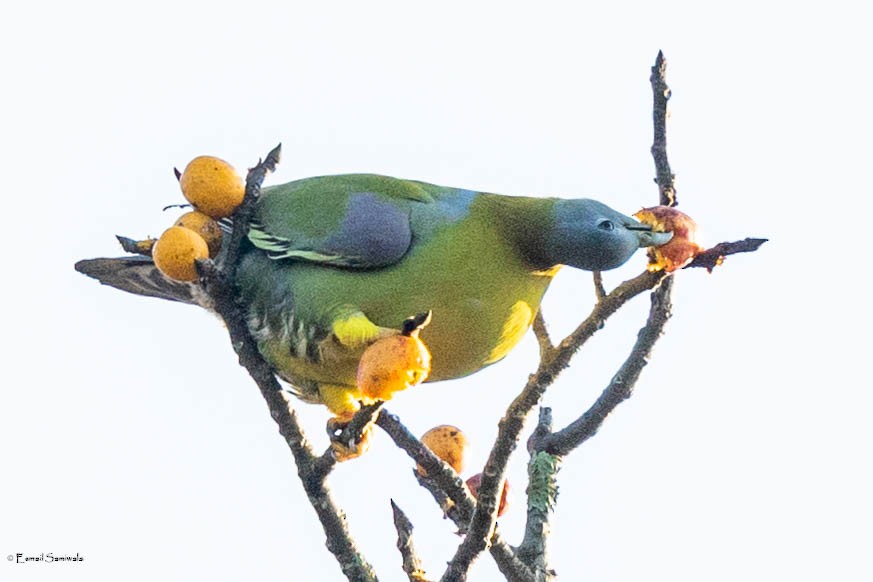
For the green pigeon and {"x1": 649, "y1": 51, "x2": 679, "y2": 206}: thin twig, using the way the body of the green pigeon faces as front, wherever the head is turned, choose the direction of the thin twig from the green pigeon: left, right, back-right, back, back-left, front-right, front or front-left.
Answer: front-right

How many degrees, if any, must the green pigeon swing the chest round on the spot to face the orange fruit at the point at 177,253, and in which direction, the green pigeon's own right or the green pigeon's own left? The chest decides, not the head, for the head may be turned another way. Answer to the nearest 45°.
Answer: approximately 135° to the green pigeon's own right

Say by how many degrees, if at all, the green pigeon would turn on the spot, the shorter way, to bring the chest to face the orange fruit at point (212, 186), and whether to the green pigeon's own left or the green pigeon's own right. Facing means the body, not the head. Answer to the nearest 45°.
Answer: approximately 135° to the green pigeon's own right

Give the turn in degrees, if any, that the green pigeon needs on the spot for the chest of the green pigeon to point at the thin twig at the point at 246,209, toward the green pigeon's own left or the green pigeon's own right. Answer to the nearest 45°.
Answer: approximately 135° to the green pigeon's own right

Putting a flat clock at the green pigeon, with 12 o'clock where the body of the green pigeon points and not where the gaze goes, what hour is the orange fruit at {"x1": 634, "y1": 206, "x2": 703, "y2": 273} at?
The orange fruit is roughly at 1 o'clock from the green pigeon.

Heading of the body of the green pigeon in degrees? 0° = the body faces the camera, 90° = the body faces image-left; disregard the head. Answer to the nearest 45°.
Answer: approximately 270°

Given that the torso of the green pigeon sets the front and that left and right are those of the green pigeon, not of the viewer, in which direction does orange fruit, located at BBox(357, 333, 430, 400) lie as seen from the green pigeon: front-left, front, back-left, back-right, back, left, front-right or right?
right
